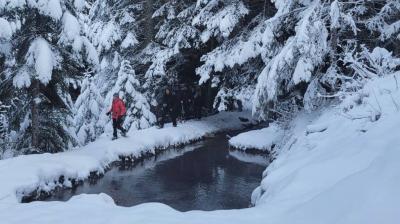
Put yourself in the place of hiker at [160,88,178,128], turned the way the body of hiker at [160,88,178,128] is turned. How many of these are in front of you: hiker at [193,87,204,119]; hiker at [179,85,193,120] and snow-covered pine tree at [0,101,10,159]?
1

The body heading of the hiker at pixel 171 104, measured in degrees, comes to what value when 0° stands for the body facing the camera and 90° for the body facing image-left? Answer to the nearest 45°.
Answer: approximately 45°

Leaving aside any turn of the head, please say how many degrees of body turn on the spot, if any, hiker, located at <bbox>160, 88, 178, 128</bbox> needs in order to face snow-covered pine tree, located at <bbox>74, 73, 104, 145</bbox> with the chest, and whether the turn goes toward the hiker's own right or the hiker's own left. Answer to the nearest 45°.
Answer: approximately 45° to the hiker's own right

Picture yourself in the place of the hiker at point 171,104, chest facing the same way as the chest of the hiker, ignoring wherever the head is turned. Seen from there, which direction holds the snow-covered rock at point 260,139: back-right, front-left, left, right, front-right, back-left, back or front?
left

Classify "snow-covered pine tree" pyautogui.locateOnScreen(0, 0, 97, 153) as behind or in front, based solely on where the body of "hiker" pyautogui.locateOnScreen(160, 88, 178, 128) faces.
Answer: in front

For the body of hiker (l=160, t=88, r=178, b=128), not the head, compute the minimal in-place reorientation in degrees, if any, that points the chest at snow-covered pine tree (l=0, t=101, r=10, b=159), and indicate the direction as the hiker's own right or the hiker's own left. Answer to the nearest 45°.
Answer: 0° — they already face it

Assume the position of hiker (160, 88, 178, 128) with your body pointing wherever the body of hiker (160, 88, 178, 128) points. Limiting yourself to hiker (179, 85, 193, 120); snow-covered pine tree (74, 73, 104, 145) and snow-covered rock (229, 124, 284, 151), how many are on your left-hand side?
1

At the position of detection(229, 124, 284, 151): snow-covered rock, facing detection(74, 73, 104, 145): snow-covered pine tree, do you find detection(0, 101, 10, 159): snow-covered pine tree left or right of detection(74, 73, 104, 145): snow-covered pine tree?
left

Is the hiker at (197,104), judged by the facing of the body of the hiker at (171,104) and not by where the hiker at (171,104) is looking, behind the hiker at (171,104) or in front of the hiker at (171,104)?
behind

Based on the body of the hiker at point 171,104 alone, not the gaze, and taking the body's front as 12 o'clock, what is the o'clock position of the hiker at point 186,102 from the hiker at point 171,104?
the hiker at point 186,102 is roughly at 5 o'clock from the hiker at point 171,104.
